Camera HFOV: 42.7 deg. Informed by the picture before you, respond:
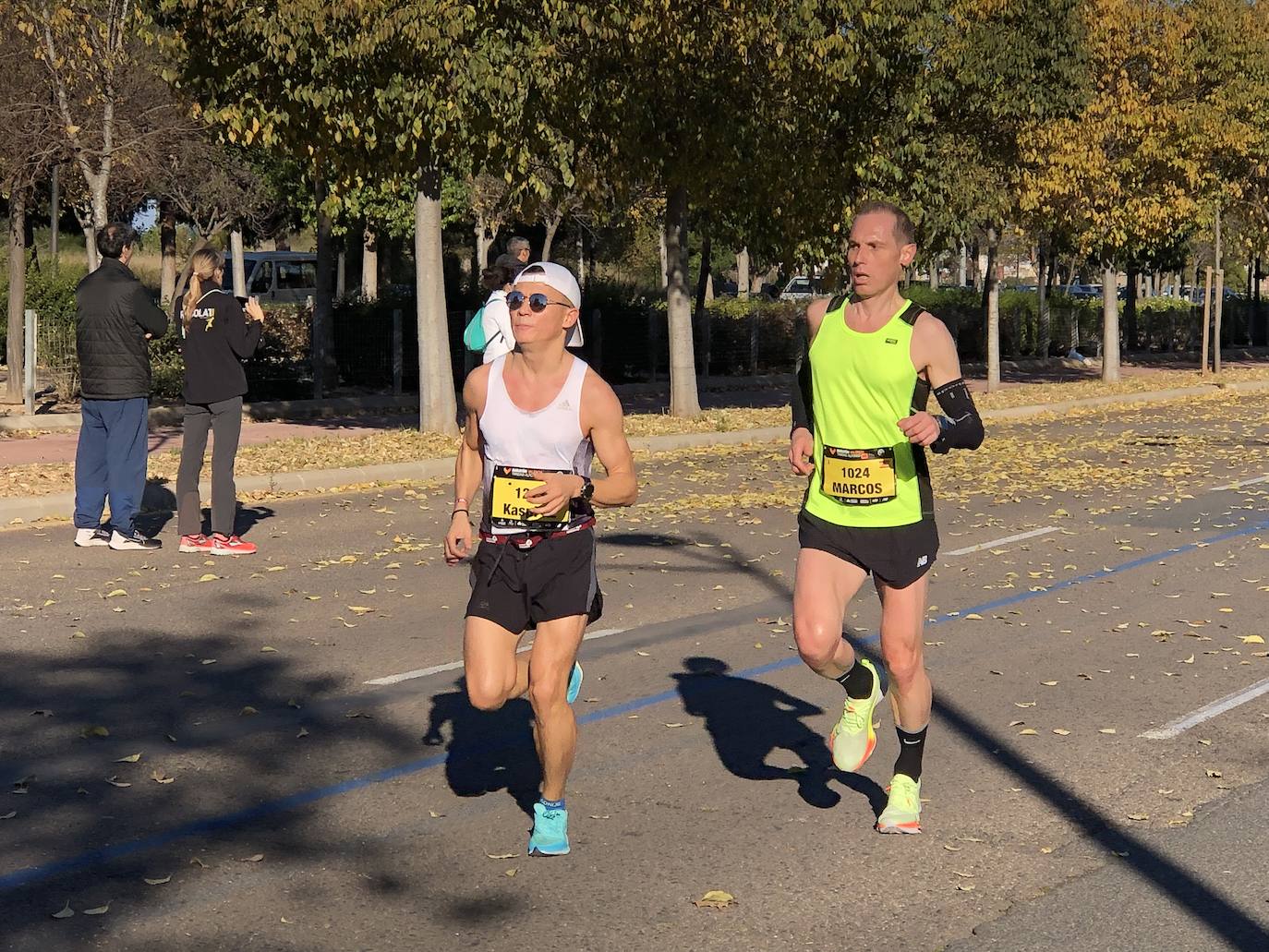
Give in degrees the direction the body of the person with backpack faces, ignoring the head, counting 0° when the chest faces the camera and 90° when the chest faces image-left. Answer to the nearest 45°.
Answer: approximately 270°

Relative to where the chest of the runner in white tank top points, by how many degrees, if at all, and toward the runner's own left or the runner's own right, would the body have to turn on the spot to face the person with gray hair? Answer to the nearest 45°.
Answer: approximately 135° to the runner's own right

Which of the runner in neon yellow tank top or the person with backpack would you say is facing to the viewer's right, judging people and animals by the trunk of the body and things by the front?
the person with backpack

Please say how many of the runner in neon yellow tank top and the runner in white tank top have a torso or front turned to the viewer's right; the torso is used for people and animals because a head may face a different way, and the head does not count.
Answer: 0

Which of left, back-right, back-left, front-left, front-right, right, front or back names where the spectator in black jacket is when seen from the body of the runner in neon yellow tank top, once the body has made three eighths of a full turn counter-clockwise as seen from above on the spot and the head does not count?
back-left

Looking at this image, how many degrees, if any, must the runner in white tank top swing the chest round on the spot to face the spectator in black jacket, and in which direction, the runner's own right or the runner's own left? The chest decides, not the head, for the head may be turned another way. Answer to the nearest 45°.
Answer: approximately 90° to the runner's own right

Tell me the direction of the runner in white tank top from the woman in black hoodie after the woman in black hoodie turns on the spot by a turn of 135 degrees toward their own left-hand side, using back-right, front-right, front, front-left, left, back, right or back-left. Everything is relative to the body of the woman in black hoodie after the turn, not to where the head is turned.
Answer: left

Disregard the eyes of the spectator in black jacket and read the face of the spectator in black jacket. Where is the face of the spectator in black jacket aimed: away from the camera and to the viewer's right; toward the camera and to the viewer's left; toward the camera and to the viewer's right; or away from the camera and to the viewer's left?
away from the camera and to the viewer's right

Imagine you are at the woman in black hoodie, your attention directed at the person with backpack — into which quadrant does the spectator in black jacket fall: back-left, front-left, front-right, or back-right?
back-left

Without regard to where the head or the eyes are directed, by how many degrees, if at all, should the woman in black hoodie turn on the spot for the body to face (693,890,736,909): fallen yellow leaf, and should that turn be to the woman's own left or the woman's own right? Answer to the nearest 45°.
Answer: approximately 135° to the woman's own right

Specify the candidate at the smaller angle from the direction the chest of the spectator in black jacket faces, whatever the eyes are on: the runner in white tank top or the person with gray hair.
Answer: the person with gray hair

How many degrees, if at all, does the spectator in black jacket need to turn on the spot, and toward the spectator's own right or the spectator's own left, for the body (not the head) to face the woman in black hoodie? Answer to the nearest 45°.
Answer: approximately 45° to the spectator's own right

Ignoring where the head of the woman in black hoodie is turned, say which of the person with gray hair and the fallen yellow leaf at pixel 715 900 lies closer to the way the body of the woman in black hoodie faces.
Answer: the person with gray hair

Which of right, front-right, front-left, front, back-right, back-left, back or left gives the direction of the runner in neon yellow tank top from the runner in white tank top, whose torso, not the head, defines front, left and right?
back-left

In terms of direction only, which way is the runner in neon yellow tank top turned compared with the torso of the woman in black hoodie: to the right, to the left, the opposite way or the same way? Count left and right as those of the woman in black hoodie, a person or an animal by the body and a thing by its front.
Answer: the opposite way

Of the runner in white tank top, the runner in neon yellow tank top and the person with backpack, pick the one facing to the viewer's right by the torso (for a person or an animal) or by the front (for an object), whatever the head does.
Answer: the person with backpack
